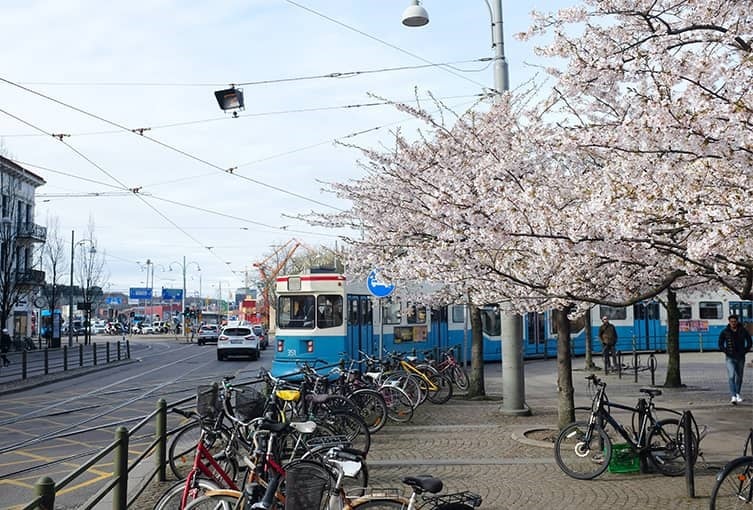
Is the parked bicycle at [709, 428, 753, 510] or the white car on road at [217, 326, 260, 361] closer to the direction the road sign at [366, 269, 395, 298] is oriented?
the parked bicycle

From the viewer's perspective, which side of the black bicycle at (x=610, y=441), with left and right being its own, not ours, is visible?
left

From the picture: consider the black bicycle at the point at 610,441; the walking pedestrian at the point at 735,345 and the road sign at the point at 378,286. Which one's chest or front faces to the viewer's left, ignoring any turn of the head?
the black bicycle

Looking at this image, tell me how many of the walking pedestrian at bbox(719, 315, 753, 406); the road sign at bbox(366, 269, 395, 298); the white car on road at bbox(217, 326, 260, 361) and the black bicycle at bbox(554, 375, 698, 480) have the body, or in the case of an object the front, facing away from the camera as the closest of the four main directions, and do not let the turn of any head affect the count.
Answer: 1

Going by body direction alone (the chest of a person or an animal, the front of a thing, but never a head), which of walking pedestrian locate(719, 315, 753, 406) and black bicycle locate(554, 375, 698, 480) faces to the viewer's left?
the black bicycle

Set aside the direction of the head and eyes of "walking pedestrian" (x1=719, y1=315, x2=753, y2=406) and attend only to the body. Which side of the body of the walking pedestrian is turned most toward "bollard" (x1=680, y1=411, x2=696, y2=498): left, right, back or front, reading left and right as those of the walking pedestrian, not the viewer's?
front

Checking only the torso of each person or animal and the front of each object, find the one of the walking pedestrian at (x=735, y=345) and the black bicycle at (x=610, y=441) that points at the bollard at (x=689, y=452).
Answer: the walking pedestrian

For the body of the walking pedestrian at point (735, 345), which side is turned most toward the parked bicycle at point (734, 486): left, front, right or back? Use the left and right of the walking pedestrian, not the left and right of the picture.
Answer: front

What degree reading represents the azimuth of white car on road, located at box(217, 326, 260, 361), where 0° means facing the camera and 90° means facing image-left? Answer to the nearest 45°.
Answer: approximately 180°
